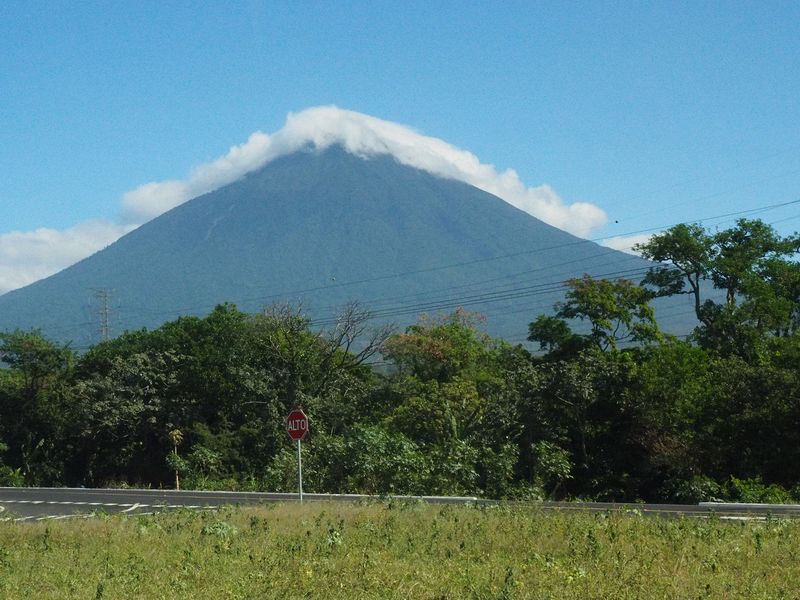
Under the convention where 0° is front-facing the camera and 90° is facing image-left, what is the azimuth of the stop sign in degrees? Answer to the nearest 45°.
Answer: approximately 45°
